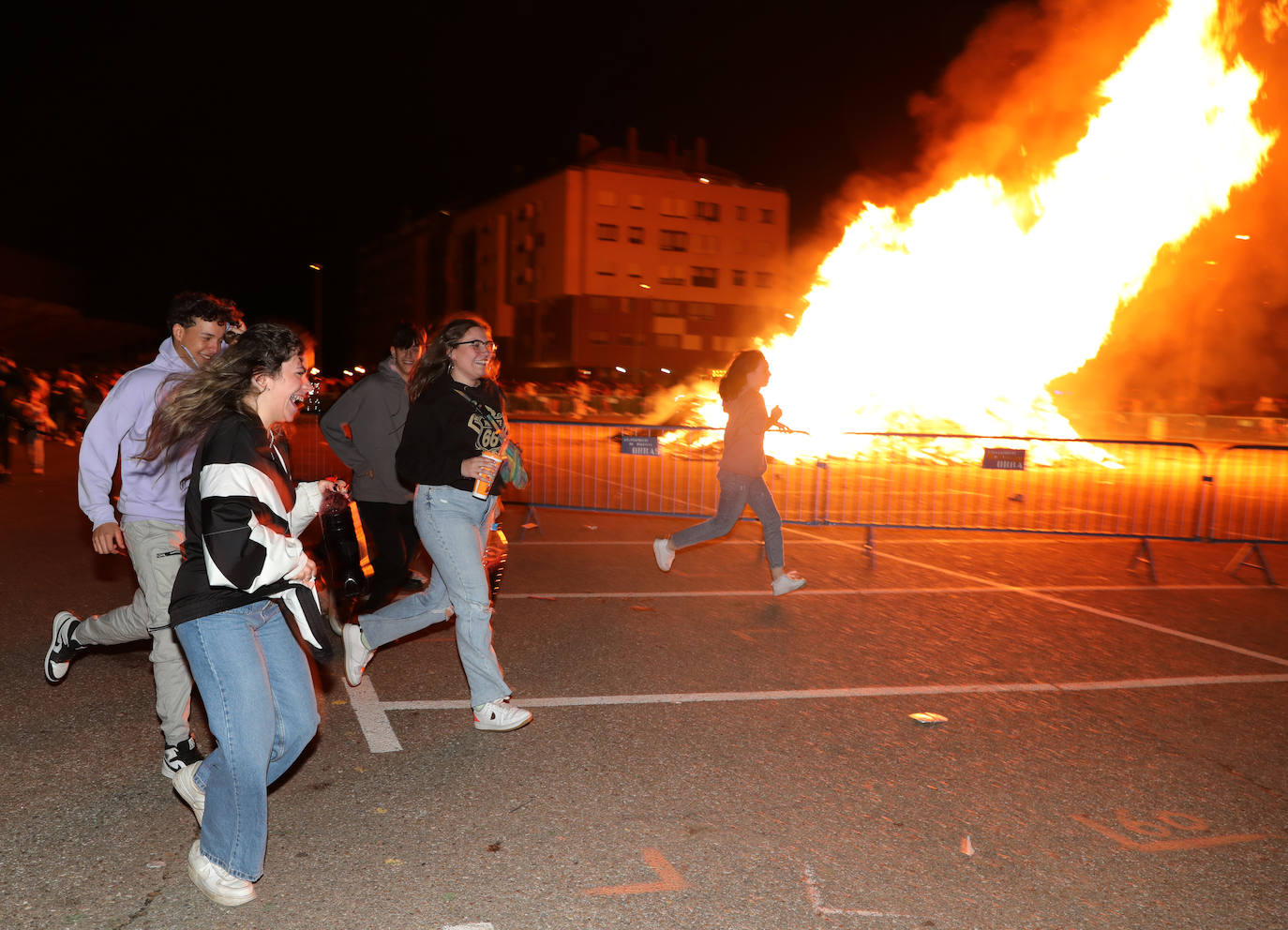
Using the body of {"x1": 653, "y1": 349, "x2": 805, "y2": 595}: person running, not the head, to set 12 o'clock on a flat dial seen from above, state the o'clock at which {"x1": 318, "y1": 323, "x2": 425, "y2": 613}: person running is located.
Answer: {"x1": 318, "y1": 323, "x2": 425, "y2": 613}: person running is roughly at 5 o'clock from {"x1": 653, "y1": 349, "x2": 805, "y2": 595}: person running.

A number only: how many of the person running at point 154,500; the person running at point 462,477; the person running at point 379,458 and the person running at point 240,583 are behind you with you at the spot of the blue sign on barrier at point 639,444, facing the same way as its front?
0

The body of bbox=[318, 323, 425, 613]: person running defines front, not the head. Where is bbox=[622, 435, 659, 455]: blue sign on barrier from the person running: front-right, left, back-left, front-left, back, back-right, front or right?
left

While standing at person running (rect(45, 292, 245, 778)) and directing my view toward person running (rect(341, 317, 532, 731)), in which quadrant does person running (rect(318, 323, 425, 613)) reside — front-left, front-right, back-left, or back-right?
front-left

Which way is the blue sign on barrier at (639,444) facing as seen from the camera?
toward the camera

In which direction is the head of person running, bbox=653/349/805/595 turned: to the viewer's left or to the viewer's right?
to the viewer's right

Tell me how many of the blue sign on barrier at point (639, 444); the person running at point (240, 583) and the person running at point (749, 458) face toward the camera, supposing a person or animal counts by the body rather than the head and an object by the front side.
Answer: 1

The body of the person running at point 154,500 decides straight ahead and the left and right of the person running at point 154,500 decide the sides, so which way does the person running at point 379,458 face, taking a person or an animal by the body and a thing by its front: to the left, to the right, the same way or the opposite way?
the same way

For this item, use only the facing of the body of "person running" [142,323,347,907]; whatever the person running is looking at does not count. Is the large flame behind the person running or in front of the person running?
in front

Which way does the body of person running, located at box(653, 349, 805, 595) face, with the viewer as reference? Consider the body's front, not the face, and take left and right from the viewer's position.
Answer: facing to the right of the viewer

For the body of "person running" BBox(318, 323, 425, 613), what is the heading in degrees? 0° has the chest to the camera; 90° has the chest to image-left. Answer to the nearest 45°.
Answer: approximately 315°

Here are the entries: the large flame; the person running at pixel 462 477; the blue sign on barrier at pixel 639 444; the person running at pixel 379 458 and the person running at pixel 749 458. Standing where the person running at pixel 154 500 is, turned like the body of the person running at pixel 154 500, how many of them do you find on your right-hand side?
0

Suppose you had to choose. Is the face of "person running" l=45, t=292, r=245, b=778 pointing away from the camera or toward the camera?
toward the camera

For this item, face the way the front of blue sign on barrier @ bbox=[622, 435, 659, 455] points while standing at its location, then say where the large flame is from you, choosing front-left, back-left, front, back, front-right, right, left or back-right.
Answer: back-left

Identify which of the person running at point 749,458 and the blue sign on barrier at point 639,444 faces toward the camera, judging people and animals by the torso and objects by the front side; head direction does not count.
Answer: the blue sign on barrier

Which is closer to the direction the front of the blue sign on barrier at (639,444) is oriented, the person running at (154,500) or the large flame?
the person running
